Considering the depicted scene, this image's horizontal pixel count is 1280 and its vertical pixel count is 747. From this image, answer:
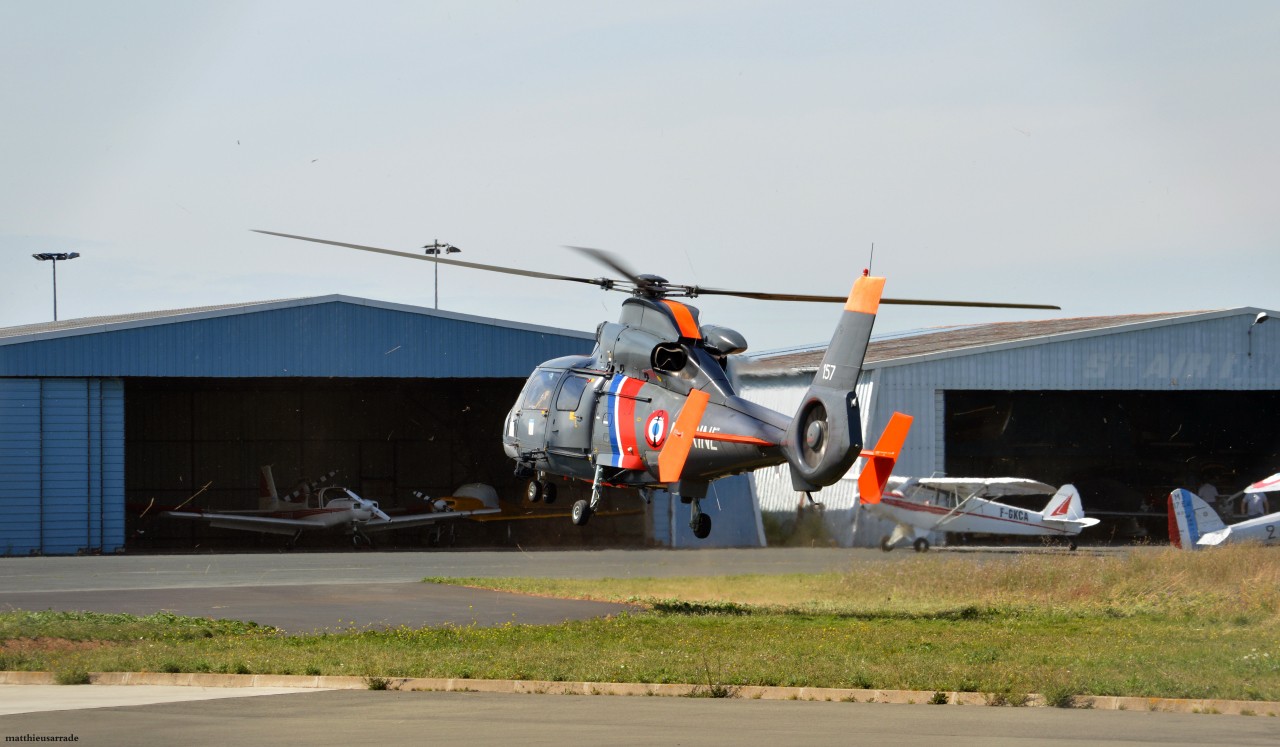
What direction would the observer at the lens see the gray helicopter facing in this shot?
facing away from the viewer and to the left of the viewer

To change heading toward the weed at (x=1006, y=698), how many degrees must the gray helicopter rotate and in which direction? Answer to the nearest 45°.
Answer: approximately 135° to its left

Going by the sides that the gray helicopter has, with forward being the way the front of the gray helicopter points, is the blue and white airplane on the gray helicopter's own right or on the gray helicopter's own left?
on the gray helicopter's own right

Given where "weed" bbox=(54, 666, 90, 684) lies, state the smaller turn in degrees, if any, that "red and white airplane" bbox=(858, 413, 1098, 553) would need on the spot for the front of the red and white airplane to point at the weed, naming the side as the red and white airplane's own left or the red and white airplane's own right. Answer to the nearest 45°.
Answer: approximately 45° to the red and white airplane's own left

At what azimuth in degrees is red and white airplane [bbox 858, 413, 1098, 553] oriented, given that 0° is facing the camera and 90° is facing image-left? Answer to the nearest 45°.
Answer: approximately 45°

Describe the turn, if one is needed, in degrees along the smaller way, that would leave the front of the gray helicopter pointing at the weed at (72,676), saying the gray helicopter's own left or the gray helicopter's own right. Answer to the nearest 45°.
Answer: approximately 90° to the gray helicopter's own left
